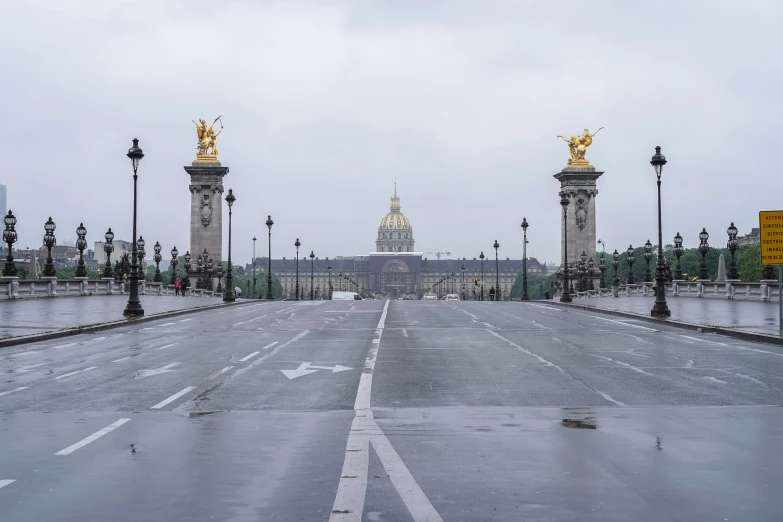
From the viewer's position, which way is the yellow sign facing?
facing the viewer

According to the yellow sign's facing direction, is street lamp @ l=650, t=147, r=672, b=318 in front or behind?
behind
